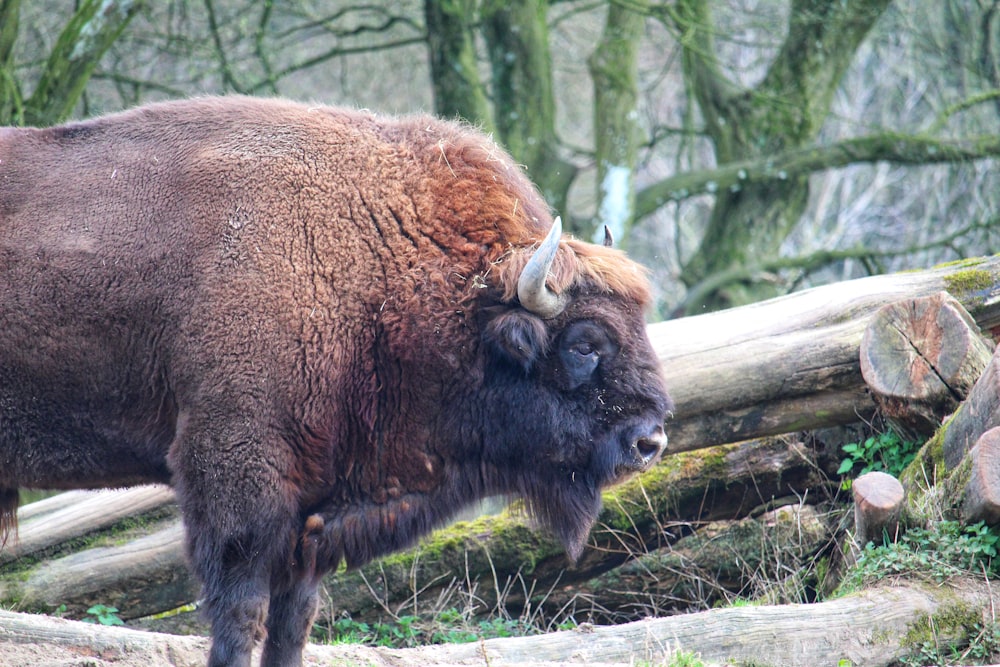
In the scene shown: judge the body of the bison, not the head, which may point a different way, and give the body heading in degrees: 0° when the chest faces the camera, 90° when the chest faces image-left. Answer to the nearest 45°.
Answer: approximately 270°

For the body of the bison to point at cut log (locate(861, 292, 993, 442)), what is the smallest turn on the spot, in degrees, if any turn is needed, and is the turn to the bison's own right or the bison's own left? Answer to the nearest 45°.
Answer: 0° — it already faces it

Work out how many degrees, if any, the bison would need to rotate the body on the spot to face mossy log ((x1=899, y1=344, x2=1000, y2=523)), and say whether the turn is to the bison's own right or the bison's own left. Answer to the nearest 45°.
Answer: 0° — it already faces it

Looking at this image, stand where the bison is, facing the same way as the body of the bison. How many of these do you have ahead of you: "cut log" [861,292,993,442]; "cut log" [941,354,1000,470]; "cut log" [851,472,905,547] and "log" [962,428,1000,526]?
4

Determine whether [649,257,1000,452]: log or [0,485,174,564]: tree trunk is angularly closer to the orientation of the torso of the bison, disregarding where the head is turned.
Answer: the log

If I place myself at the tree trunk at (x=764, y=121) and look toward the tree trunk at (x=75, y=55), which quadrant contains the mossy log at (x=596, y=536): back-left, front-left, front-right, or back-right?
front-left

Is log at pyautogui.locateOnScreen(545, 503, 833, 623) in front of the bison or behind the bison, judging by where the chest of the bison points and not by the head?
in front

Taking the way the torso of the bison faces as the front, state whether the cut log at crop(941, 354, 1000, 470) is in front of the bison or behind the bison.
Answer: in front

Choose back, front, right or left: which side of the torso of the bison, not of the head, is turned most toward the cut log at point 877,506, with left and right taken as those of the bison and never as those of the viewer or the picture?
front
